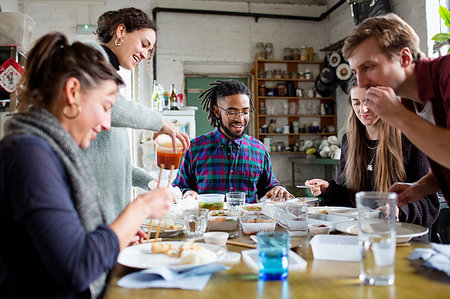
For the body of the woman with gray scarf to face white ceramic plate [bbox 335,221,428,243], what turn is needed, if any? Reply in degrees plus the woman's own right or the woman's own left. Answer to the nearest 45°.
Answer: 0° — they already face it

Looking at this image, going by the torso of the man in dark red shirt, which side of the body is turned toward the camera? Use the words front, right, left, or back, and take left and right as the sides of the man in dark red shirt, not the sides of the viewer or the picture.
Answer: left

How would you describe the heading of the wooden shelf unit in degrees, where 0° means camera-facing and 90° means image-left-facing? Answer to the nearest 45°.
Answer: approximately 0°

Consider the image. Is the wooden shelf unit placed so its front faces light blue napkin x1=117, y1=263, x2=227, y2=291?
yes

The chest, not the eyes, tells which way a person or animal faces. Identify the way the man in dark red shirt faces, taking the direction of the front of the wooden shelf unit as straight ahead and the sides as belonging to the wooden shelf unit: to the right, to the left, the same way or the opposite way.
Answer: to the right

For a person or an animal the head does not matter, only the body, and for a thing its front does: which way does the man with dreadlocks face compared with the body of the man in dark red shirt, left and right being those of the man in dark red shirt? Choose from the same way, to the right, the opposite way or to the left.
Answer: to the left

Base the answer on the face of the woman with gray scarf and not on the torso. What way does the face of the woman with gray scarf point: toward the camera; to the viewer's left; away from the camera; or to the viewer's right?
to the viewer's right

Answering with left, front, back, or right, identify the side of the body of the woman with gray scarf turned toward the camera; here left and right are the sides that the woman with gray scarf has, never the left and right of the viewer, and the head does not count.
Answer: right

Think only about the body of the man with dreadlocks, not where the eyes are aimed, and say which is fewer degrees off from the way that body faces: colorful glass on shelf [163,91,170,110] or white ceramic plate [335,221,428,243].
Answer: the white ceramic plate

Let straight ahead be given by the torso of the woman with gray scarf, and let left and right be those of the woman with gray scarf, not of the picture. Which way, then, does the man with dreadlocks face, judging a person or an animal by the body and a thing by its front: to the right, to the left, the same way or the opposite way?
to the right
